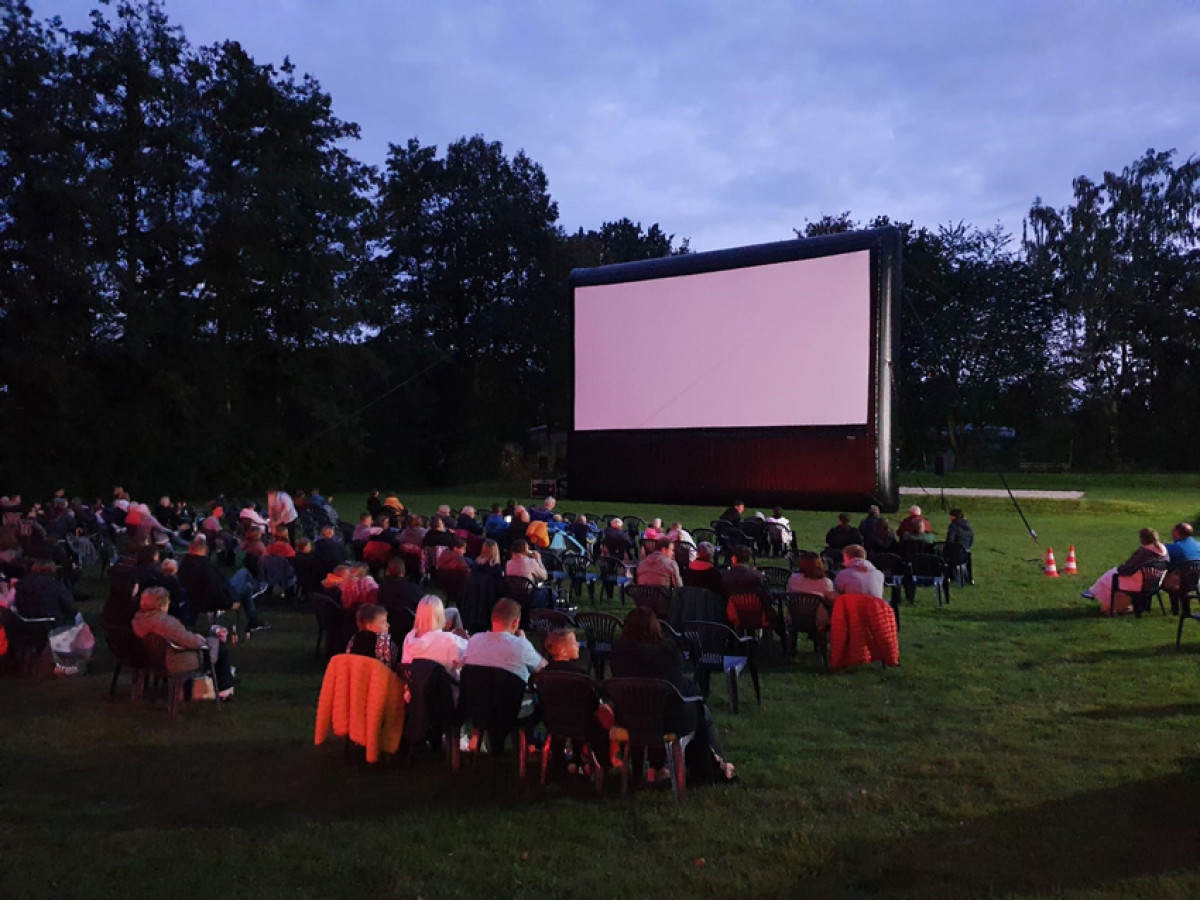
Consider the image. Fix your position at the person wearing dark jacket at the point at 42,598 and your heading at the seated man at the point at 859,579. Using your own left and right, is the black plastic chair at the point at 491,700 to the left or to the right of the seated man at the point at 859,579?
right

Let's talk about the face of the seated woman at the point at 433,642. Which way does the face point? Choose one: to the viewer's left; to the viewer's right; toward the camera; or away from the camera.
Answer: away from the camera

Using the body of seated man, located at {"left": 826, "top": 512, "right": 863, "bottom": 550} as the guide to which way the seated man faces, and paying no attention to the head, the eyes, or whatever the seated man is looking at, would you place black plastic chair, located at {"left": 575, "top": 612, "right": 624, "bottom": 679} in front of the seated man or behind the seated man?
behind

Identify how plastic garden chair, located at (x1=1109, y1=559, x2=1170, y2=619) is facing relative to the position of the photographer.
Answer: facing to the left of the viewer

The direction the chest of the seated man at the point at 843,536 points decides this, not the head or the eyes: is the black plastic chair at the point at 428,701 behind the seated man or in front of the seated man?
behind

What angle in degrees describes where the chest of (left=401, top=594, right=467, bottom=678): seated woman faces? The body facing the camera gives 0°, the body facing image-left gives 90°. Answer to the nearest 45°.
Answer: approximately 180°

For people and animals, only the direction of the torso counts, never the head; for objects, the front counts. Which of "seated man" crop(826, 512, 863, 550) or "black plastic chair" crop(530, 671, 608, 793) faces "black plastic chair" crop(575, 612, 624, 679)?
"black plastic chair" crop(530, 671, 608, 793)

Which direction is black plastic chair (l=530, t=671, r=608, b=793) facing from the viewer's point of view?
away from the camera

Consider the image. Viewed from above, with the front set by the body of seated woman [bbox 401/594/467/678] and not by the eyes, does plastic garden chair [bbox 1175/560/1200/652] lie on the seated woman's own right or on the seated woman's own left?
on the seated woman's own right

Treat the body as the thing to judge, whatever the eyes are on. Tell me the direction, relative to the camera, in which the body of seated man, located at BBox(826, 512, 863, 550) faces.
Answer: away from the camera

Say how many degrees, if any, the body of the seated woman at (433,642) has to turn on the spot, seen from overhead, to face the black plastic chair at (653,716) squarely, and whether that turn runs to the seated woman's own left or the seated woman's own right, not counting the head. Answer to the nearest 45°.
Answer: approximately 135° to the seated woman's own right

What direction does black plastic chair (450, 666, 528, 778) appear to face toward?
away from the camera
